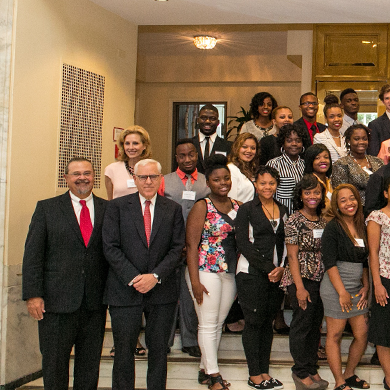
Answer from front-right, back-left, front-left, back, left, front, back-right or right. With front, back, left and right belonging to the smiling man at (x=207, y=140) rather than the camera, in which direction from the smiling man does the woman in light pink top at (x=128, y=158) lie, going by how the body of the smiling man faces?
front-right

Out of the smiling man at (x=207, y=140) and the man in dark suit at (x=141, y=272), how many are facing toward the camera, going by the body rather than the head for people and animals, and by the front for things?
2

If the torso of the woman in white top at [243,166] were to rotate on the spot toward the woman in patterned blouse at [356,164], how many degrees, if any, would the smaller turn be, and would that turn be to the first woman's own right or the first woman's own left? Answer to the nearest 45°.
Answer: approximately 45° to the first woman's own left

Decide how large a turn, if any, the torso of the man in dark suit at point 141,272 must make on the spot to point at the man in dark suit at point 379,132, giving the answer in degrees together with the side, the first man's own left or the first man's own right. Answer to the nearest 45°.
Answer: approximately 135° to the first man's own left

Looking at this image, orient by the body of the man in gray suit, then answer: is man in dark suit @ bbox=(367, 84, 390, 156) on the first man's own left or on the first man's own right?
on the first man's own left

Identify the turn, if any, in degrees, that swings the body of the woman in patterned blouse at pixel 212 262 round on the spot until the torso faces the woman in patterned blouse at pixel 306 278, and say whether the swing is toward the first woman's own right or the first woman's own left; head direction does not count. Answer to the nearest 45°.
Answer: approximately 45° to the first woman's own left

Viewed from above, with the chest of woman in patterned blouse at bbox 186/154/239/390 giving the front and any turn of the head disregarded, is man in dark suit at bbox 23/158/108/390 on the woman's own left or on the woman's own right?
on the woman's own right

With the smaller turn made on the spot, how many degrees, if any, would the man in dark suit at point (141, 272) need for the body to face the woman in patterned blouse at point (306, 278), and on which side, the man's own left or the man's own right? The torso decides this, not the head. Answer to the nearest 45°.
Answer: approximately 90° to the man's own left

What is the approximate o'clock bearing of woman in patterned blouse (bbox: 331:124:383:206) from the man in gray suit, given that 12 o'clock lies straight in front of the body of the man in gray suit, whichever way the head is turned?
The woman in patterned blouse is roughly at 9 o'clock from the man in gray suit.

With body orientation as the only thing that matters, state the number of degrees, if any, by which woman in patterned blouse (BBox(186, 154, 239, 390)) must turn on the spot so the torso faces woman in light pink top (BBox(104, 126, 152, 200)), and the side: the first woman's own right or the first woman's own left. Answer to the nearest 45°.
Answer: approximately 180°
